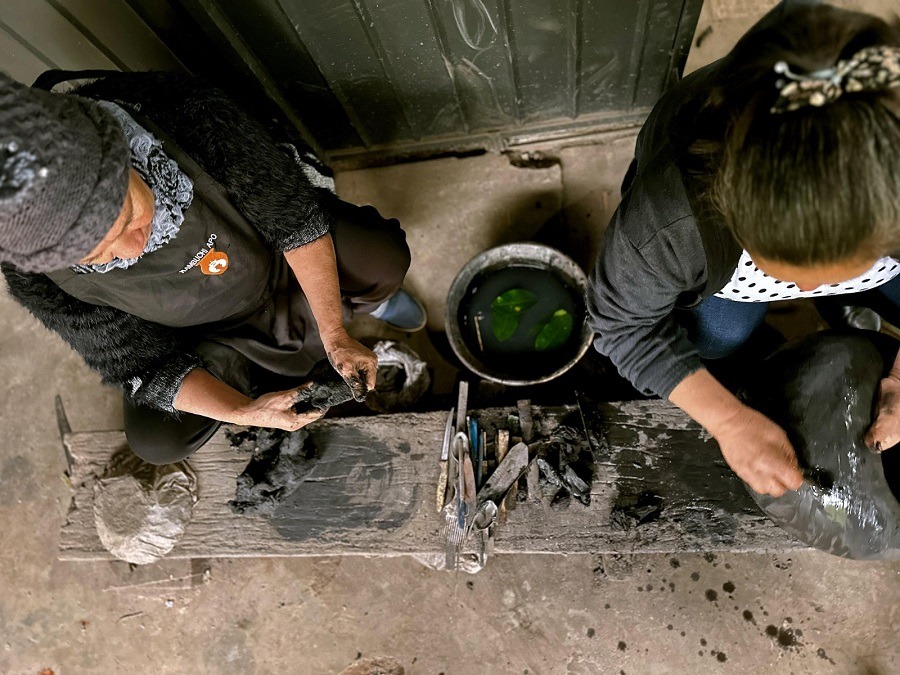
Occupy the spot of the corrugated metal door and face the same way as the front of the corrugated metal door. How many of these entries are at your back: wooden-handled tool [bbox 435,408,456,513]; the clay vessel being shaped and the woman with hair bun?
0

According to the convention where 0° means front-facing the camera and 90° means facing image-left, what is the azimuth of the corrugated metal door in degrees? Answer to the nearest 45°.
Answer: approximately 0°

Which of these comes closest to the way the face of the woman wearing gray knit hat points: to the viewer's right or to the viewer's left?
to the viewer's right

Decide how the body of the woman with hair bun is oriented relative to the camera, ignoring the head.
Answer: toward the camera

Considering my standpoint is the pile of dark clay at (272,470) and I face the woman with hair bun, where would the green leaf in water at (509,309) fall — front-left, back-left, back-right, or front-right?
front-left

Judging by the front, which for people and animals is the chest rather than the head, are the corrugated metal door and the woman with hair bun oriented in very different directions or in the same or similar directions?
same or similar directions

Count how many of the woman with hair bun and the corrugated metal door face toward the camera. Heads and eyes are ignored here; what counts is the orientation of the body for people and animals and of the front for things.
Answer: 2

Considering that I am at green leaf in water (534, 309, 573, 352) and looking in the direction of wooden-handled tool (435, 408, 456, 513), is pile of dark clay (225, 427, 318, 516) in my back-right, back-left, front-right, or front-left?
front-right

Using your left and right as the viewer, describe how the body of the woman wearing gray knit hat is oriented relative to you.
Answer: facing the viewer and to the right of the viewer
